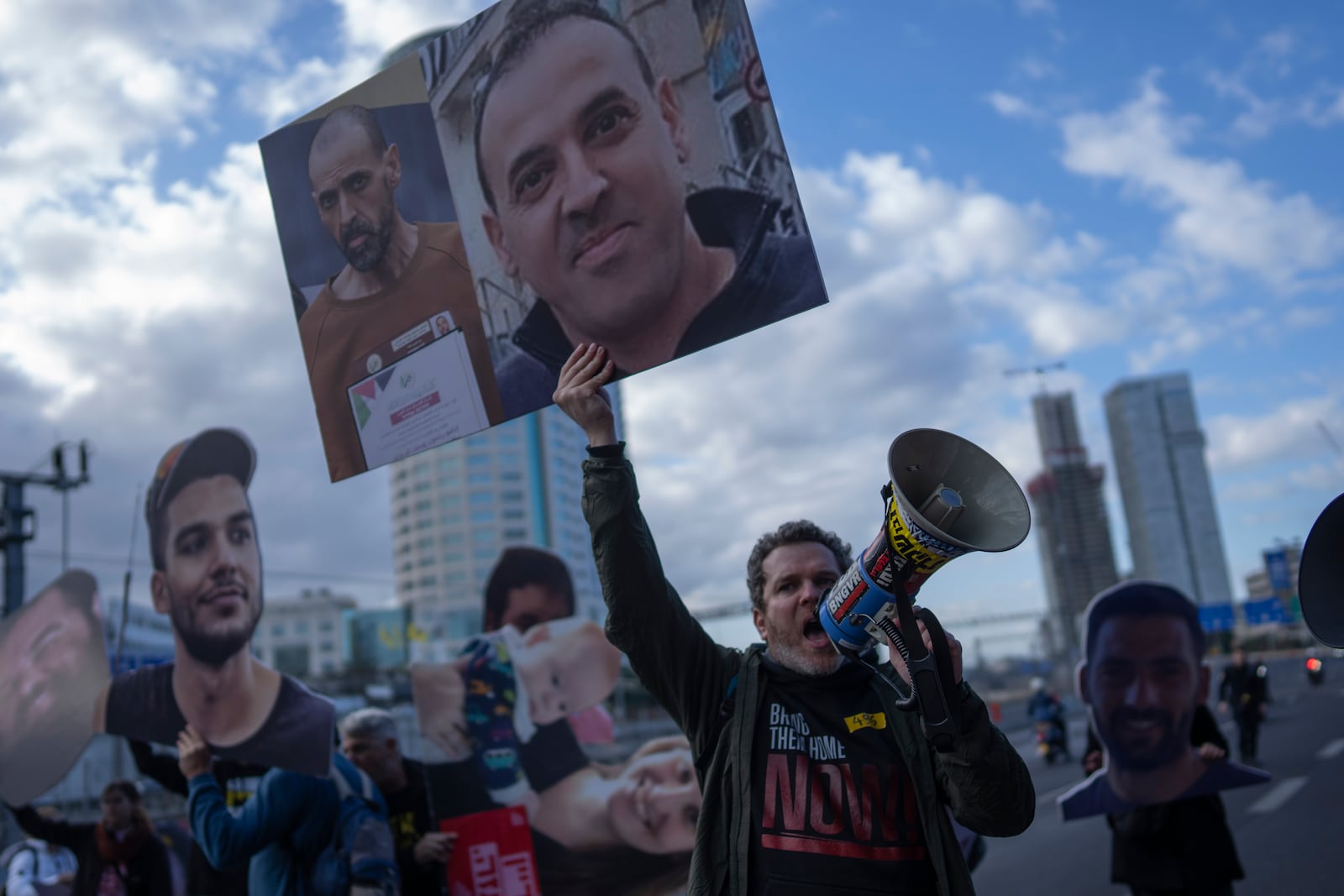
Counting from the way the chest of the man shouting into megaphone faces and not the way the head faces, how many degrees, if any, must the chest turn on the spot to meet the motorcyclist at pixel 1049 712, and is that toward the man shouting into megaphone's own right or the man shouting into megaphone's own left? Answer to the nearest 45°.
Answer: approximately 180°

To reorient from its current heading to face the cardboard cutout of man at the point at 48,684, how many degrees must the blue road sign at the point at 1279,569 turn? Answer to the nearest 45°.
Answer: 0° — it already faces it

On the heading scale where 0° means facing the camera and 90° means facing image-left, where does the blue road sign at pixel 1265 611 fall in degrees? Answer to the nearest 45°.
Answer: approximately 0°

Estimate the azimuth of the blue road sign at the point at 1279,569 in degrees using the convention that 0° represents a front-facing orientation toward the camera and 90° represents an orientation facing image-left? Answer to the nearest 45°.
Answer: approximately 0°

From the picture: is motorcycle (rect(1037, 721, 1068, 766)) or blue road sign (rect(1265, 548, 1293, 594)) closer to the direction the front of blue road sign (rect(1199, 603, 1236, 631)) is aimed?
the motorcycle

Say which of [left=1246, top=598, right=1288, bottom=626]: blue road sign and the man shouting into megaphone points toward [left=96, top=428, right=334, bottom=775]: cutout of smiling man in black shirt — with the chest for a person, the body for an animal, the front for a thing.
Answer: the blue road sign

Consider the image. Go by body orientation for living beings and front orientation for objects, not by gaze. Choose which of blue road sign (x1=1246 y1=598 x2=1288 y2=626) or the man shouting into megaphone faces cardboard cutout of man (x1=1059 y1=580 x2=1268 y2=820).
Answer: the blue road sign
